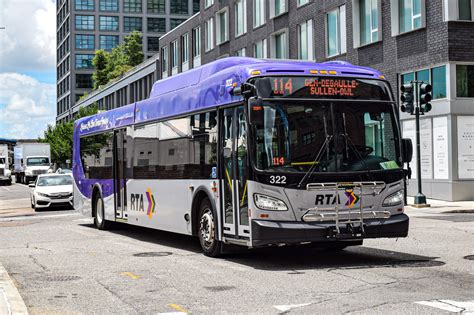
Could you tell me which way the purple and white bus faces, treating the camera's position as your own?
facing the viewer and to the right of the viewer

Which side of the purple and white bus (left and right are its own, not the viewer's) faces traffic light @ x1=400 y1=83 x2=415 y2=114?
left

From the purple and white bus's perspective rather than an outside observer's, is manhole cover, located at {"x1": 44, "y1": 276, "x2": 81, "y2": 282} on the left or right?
on its right

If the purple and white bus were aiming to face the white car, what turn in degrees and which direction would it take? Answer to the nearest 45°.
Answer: approximately 180°

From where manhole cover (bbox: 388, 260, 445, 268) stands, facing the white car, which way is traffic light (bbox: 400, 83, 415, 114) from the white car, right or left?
right

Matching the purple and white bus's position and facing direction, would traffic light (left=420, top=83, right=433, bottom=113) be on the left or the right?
on its left
